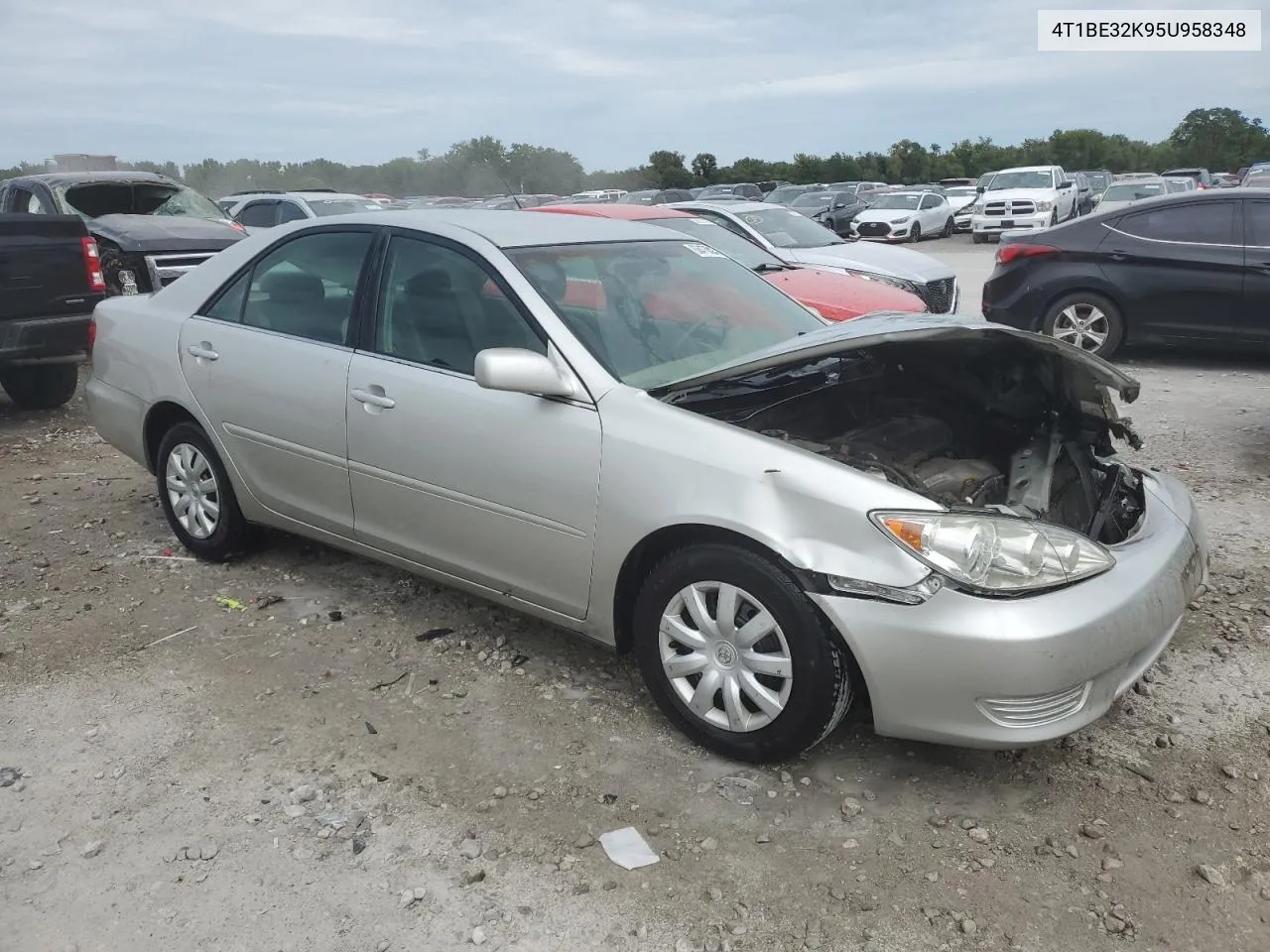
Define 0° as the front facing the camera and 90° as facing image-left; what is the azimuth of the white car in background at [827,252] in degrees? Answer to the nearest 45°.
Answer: approximately 315°

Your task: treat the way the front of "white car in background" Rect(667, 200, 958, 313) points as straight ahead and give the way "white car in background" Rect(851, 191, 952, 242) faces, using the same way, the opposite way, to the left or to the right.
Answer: to the right

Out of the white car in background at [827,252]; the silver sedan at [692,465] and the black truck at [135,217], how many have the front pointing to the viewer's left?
0

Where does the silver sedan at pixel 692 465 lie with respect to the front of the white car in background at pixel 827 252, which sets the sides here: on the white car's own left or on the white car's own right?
on the white car's own right

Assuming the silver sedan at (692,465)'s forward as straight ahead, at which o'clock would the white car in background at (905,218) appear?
The white car in background is roughly at 8 o'clock from the silver sedan.

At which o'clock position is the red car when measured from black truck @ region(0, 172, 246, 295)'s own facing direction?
The red car is roughly at 12 o'clock from the black truck.

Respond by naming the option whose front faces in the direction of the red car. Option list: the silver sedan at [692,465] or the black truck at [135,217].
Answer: the black truck

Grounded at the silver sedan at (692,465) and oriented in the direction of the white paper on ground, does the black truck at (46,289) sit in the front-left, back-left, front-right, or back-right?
back-right

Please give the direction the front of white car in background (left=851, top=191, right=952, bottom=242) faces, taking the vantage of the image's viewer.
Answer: facing the viewer and to the left of the viewer

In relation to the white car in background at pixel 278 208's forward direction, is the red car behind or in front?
in front

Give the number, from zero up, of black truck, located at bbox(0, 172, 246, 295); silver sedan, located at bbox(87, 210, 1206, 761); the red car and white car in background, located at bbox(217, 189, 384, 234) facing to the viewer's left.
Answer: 0

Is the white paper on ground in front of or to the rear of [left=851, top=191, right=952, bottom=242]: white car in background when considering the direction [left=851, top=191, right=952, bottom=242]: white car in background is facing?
in front

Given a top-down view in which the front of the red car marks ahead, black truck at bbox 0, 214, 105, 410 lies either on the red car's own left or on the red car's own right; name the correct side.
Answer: on the red car's own right

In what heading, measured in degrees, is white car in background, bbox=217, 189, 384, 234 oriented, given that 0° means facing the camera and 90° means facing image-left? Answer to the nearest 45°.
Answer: approximately 315°

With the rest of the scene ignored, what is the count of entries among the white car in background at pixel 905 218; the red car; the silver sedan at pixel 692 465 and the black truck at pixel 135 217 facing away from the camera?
0

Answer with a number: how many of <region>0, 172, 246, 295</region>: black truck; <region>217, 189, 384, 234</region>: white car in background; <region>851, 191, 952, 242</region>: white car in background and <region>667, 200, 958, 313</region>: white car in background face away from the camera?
0

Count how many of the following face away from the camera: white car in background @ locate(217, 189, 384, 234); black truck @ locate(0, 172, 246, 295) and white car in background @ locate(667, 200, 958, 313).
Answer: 0
